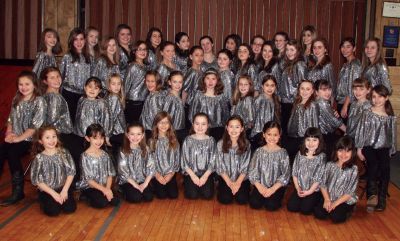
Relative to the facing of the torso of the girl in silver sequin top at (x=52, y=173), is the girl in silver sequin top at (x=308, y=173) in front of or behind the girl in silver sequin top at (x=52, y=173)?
in front

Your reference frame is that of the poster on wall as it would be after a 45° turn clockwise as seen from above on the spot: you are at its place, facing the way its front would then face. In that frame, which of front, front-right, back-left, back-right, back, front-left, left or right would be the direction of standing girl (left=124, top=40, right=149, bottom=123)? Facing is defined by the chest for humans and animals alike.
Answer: front

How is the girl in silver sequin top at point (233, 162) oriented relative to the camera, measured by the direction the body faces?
toward the camera

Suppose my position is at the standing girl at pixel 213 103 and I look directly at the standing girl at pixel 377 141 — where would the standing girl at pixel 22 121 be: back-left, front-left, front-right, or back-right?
back-right

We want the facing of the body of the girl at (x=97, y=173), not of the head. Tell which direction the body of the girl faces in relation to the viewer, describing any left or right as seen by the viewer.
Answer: facing the viewer and to the right of the viewer

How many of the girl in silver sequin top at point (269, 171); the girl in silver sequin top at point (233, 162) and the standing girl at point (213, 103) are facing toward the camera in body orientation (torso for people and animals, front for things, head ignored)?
3

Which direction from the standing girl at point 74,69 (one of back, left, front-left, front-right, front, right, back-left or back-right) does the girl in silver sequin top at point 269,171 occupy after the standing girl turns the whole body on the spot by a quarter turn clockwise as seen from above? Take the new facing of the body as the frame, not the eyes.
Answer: left

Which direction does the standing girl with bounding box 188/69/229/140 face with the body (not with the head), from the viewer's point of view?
toward the camera
